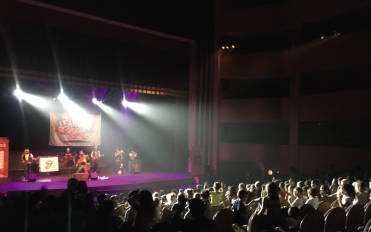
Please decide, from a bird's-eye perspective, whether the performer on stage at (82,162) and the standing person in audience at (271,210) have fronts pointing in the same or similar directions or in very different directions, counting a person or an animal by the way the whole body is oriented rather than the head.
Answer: very different directions

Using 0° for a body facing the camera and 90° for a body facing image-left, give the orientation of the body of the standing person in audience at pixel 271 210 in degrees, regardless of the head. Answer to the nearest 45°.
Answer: approximately 135°

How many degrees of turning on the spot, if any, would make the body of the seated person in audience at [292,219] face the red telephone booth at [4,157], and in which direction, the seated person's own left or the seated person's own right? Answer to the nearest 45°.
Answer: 0° — they already face it

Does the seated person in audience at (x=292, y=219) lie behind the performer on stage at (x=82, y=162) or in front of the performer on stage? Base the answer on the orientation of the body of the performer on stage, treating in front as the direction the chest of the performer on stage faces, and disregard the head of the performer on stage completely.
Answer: in front

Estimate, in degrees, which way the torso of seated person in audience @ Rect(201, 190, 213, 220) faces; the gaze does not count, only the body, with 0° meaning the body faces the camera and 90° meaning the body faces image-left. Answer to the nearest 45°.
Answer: approximately 135°

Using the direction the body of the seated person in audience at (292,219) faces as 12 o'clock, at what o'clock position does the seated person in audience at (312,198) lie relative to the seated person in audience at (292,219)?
the seated person in audience at (312,198) is roughly at 2 o'clock from the seated person in audience at (292,219).

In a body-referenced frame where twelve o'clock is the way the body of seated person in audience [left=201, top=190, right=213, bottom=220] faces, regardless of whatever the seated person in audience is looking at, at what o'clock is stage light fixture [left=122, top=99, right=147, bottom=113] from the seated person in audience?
The stage light fixture is roughly at 1 o'clock from the seated person in audience.

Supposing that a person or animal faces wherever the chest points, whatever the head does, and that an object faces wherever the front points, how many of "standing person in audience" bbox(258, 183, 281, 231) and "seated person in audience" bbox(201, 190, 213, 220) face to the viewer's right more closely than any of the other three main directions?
0

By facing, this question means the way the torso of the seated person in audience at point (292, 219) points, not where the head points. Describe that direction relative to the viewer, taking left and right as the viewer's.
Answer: facing away from the viewer and to the left of the viewer

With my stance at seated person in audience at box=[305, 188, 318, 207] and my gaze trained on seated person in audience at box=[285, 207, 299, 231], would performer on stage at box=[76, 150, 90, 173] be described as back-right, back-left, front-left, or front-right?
back-right
